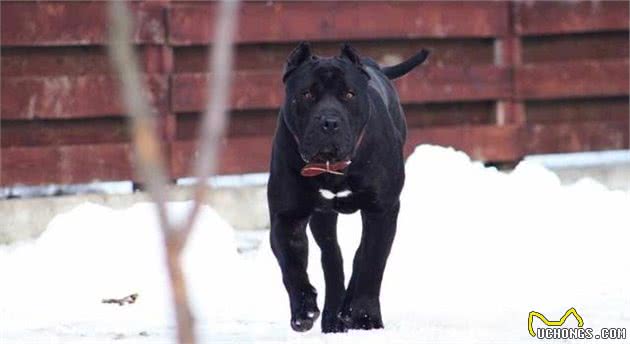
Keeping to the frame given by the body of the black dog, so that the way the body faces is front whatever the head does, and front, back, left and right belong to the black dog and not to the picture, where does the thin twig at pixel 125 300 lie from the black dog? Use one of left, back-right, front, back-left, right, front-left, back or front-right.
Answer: back-right

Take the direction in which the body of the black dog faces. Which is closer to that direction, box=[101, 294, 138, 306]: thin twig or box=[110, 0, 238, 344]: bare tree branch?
the bare tree branch

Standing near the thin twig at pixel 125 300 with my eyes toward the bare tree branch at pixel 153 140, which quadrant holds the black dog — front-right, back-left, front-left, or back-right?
front-left

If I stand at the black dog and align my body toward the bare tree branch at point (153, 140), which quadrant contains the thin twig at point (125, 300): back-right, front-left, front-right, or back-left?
back-right

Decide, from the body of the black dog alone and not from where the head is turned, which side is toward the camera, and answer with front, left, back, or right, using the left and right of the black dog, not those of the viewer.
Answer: front

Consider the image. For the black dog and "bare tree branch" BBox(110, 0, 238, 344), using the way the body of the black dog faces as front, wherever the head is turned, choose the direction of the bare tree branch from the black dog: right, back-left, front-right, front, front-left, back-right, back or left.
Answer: front
